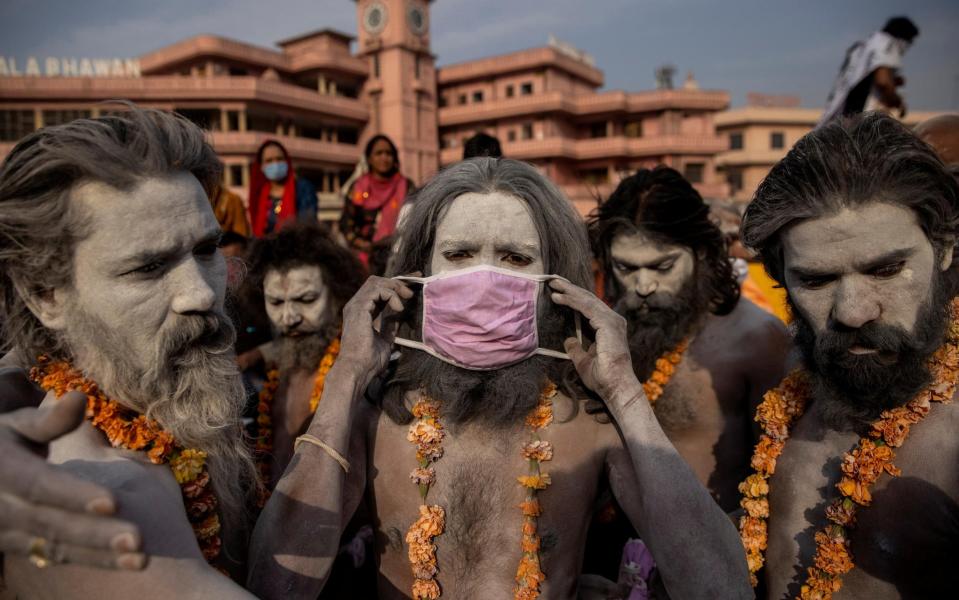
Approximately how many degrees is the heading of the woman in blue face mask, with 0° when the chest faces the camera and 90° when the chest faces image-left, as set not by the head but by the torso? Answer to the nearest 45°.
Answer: approximately 0°

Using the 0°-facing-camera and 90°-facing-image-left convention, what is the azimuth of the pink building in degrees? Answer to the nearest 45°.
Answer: approximately 0°

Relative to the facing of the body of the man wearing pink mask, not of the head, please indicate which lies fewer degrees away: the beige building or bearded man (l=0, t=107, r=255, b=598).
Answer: the bearded man

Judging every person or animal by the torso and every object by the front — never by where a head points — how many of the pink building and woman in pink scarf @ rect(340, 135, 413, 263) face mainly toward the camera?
2

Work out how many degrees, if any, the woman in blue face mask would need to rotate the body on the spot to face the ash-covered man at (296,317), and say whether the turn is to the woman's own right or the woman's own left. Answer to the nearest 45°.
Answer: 0° — they already face them

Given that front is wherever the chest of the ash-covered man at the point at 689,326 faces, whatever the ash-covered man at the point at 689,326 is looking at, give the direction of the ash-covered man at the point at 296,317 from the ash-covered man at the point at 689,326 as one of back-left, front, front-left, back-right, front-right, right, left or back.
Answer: front-right

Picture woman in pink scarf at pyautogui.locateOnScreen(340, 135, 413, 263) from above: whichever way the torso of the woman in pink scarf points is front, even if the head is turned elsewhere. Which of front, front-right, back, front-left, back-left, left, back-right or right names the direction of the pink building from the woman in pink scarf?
back

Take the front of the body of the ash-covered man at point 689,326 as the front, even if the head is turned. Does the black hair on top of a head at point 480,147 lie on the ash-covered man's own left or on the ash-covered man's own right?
on the ash-covered man's own right

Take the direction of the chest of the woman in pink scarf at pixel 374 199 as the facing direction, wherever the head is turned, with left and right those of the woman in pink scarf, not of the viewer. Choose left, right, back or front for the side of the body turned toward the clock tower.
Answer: back
